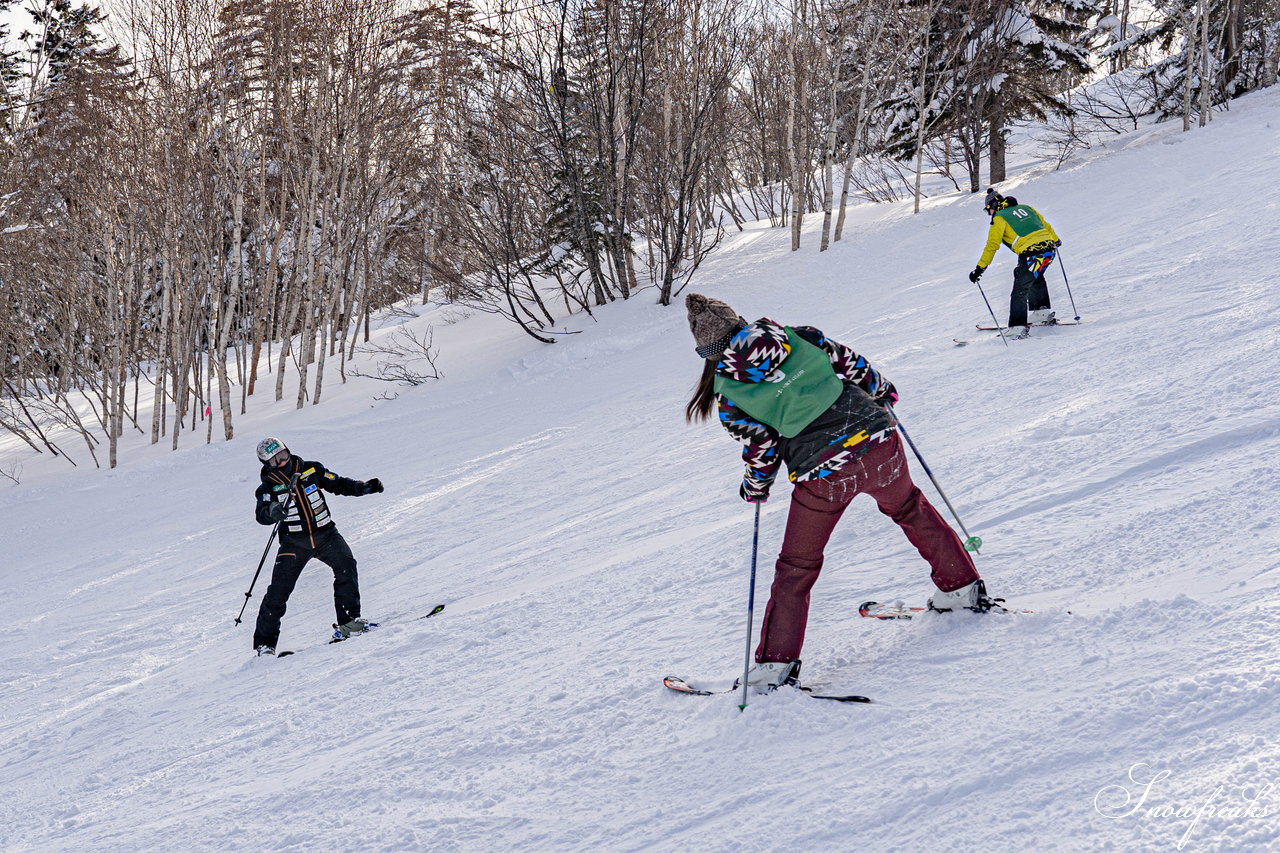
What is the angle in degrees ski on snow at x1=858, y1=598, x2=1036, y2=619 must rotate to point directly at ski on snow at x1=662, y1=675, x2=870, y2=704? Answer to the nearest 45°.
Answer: approximately 45° to its left

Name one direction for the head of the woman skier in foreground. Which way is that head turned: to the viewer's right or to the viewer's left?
to the viewer's left

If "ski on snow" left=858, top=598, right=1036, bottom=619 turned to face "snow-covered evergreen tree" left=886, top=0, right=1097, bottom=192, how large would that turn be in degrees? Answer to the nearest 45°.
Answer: approximately 90° to its right

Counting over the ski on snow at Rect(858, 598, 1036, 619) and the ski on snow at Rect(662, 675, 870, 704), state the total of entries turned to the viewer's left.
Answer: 2

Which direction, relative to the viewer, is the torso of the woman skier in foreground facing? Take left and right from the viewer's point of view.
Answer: facing away from the viewer and to the left of the viewer

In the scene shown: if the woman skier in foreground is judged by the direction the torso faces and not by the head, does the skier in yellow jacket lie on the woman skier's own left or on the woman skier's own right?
on the woman skier's own right

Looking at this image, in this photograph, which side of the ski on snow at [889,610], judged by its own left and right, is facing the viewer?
left

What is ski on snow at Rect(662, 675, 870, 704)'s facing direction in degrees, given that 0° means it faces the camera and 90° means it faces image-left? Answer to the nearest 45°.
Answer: approximately 90°

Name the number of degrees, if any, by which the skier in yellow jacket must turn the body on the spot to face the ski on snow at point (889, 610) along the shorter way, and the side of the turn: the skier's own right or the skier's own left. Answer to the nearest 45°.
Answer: approximately 135° to the skier's own left

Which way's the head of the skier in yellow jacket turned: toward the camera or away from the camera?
away from the camera
